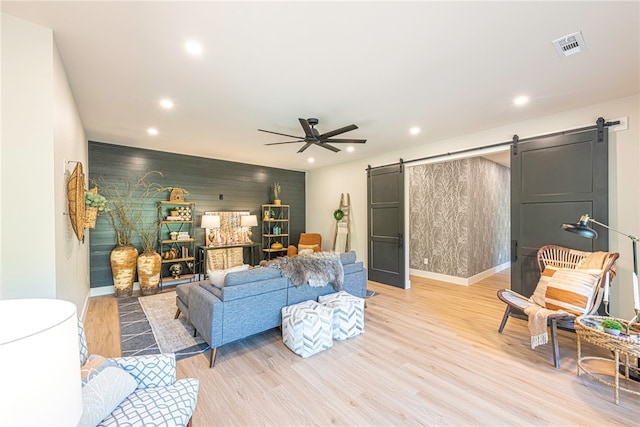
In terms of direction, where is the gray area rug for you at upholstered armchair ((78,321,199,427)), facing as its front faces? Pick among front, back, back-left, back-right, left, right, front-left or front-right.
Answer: left

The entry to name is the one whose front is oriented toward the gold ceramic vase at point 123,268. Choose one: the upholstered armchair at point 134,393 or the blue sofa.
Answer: the blue sofa

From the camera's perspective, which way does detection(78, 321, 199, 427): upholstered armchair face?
to the viewer's right

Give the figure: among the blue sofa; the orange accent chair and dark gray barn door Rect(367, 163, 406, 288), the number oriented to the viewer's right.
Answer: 0

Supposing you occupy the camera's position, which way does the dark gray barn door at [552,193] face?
facing the viewer and to the left of the viewer

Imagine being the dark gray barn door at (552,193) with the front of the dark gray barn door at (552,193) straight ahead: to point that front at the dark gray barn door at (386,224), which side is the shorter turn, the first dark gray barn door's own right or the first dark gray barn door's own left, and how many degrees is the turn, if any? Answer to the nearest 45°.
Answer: approximately 45° to the first dark gray barn door's own right

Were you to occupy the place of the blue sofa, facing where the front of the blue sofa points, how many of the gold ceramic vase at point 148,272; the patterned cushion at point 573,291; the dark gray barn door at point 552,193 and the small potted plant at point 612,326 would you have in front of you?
1

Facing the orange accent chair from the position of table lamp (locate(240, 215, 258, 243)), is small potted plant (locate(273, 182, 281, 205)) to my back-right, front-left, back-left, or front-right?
front-left

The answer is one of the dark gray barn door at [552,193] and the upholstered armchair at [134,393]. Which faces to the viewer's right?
the upholstered armchair

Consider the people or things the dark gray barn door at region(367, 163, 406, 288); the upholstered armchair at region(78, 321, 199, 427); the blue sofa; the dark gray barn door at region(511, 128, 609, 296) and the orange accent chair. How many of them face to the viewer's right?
1

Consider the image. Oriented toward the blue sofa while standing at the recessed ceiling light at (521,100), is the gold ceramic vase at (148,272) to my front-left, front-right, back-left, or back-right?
front-right

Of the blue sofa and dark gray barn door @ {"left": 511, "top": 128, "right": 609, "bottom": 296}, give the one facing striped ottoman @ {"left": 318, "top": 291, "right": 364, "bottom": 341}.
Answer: the dark gray barn door

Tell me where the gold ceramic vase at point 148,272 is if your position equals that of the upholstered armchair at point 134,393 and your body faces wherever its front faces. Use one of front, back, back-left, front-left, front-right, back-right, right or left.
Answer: left

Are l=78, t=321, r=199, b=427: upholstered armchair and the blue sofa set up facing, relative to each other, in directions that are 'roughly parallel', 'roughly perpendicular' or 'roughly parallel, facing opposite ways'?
roughly perpendicular

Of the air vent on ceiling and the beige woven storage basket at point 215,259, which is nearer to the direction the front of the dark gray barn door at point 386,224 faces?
the beige woven storage basket

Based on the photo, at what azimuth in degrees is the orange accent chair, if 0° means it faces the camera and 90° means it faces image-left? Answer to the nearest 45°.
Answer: approximately 45°
